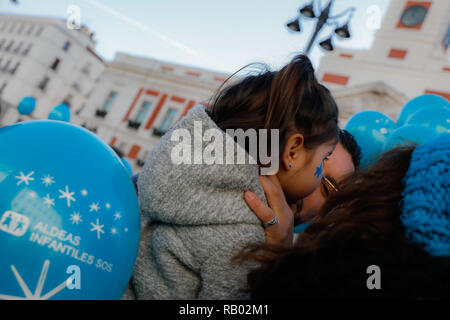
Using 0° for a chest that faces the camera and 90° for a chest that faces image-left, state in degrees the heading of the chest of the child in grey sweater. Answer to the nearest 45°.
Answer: approximately 225°

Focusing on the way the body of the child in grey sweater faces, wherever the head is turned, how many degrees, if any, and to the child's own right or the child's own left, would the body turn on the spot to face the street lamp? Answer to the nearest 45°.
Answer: approximately 45° to the child's own left

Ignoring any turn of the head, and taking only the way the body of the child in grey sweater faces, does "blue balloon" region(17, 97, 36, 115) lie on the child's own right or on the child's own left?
on the child's own left

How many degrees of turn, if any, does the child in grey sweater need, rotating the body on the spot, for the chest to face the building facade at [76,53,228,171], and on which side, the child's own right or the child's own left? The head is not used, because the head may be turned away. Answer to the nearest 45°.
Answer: approximately 45° to the child's own left

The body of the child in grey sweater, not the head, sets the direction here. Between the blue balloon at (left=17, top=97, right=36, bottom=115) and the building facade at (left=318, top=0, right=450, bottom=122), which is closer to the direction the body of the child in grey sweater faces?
the building facade
